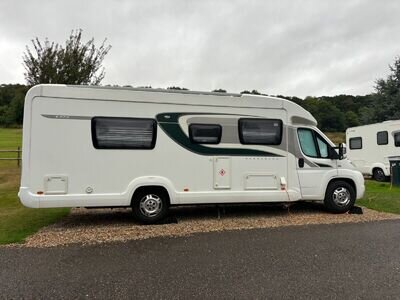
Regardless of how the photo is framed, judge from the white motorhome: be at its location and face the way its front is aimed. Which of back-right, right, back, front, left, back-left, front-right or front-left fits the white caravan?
front-left

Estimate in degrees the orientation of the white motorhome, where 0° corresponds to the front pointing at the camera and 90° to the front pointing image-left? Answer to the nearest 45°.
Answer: approximately 270°

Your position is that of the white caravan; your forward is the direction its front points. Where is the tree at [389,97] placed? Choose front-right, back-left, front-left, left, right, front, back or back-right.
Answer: back-left

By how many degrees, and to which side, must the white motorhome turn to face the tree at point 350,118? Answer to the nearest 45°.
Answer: approximately 45° to its left

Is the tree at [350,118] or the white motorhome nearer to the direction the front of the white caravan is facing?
the white motorhome

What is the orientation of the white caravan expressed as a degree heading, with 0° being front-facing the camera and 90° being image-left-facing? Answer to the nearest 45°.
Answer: approximately 315°

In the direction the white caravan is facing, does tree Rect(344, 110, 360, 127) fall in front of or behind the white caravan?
behind

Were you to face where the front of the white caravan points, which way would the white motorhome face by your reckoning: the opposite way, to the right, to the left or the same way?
to the left

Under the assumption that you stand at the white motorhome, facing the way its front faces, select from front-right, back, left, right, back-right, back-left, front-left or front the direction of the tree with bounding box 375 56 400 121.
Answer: front-left
